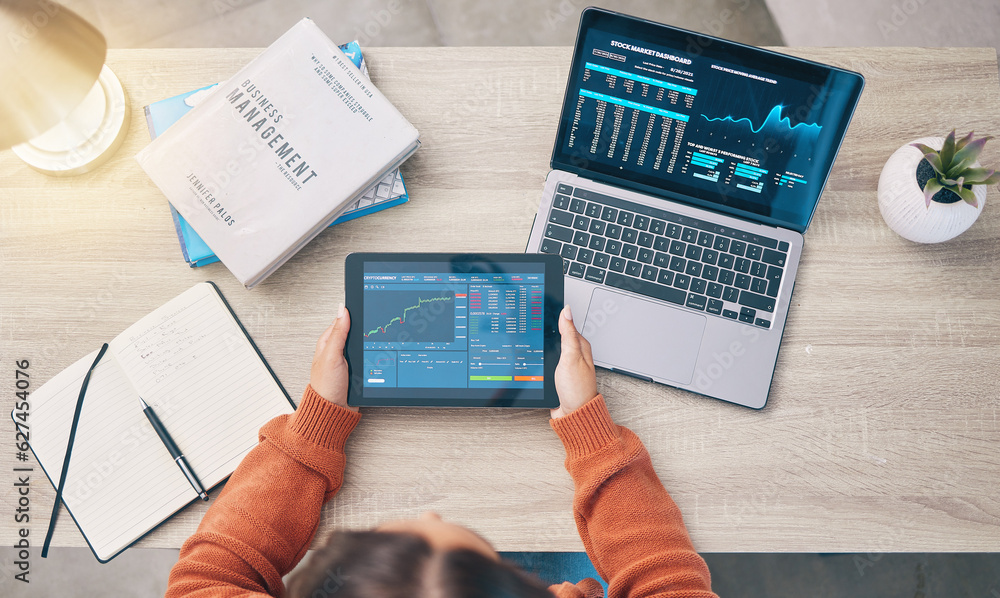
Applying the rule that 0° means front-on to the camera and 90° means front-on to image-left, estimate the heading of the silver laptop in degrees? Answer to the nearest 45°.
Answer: approximately 0°

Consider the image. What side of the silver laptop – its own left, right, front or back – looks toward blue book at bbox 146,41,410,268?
right

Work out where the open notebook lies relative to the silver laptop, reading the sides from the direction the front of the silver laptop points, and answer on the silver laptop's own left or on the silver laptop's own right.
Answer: on the silver laptop's own right

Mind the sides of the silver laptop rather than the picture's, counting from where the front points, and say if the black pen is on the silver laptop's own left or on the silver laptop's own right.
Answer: on the silver laptop's own right
